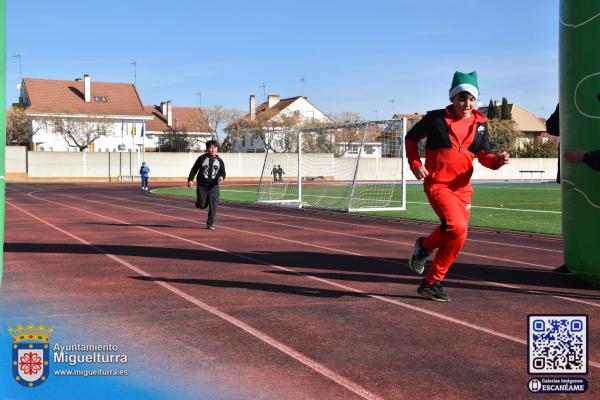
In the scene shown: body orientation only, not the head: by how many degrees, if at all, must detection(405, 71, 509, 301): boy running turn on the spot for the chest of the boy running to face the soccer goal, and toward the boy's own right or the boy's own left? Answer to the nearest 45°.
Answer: approximately 135° to the boy's own left

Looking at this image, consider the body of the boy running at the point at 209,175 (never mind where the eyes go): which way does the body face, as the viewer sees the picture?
toward the camera

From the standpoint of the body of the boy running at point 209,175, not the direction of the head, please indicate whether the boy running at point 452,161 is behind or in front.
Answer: in front

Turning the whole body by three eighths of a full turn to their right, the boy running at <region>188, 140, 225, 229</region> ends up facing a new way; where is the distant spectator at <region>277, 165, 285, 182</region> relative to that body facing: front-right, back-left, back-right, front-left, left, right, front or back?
front-right

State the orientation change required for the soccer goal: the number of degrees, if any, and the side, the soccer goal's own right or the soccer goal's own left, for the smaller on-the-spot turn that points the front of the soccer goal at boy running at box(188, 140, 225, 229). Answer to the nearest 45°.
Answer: approximately 135° to the soccer goal's own right

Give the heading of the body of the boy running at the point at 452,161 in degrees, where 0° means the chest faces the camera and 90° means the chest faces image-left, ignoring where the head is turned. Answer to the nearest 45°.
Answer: approximately 315°

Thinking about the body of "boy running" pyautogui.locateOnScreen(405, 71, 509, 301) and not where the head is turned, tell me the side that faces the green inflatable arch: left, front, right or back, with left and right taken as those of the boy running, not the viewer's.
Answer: left

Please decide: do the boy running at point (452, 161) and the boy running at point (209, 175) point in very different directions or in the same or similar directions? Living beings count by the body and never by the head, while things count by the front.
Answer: same or similar directions
